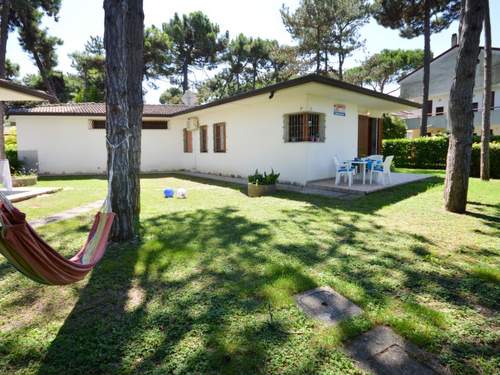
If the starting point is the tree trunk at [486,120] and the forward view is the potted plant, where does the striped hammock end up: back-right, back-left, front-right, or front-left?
front-left

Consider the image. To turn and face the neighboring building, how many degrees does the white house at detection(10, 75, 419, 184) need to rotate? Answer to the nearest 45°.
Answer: approximately 90° to its left

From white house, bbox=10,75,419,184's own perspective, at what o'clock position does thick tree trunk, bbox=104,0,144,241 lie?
The thick tree trunk is roughly at 2 o'clock from the white house.

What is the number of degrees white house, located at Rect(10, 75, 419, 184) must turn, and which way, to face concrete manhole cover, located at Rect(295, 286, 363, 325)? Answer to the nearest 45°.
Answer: approximately 45° to its right

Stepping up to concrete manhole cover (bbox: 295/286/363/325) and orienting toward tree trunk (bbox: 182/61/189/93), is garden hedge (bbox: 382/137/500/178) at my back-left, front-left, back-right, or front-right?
front-right

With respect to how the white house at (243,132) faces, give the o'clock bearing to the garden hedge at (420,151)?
The garden hedge is roughly at 10 o'clock from the white house.

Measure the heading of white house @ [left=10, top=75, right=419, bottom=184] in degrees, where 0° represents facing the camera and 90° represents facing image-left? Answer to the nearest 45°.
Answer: approximately 315°

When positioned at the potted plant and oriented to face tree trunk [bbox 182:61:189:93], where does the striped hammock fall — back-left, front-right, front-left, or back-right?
back-left

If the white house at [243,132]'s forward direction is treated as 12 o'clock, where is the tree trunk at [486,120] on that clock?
The tree trunk is roughly at 11 o'clock from the white house.
